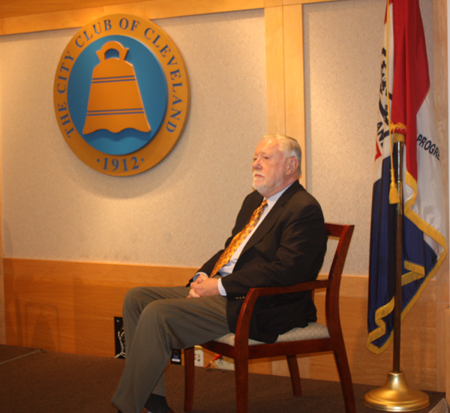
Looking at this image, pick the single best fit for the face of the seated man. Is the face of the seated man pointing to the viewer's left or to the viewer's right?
to the viewer's left

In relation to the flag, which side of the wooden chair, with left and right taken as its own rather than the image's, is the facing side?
back

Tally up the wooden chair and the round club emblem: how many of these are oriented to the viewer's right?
0

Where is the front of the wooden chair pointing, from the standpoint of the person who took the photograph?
facing the viewer and to the left of the viewer

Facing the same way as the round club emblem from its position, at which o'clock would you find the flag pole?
The flag pole is roughly at 9 o'clock from the round club emblem.

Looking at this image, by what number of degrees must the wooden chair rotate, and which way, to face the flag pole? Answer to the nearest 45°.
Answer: approximately 180°

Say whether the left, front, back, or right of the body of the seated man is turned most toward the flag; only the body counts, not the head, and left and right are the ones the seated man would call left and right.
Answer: back

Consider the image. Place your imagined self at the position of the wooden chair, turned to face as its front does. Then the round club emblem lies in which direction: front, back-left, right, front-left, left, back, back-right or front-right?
right

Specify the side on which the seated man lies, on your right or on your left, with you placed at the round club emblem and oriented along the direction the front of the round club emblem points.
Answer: on your left

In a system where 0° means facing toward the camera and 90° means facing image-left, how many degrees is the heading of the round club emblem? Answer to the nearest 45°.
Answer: approximately 45°

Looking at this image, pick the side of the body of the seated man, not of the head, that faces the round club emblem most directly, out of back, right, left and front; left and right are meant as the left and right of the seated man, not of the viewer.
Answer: right
